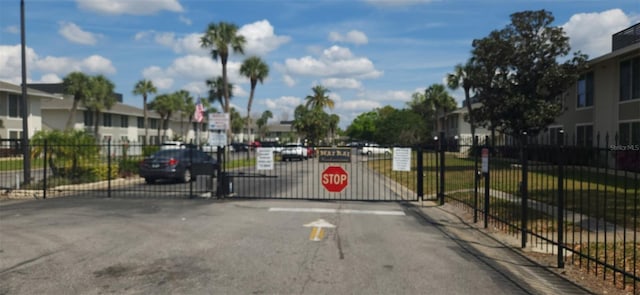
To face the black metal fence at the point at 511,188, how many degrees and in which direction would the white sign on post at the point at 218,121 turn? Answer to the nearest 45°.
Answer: approximately 45° to its left

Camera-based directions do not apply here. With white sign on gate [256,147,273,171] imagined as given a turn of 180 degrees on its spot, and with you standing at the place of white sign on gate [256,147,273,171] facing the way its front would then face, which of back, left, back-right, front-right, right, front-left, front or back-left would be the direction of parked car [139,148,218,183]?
front-left

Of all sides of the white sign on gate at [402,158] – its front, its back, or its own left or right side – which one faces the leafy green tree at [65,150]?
right

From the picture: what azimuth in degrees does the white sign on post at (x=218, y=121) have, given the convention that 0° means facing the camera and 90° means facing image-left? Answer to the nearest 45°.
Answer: approximately 0°

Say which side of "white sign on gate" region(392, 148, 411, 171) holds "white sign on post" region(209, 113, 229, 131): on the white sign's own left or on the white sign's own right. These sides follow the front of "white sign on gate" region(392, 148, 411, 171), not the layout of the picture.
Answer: on the white sign's own right

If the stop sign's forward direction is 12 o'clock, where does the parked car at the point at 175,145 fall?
The parked car is roughly at 4 o'clock from the stop sign.

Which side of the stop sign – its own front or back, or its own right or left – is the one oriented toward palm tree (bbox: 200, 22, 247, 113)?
back

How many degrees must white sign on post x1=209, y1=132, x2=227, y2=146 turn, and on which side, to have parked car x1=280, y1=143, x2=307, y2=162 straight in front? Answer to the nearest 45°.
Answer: approximately 135° to its left
